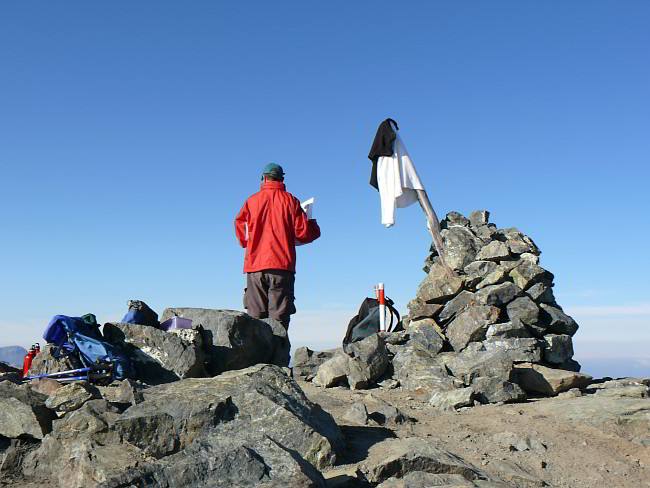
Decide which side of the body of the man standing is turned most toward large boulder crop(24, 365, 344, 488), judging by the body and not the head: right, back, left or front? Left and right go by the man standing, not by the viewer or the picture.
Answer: back

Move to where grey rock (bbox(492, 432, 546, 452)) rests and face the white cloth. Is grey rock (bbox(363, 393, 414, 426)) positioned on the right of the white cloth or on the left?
left

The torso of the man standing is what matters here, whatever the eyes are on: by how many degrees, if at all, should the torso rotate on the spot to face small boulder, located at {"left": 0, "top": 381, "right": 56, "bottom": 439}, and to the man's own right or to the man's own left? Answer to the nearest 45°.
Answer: approximately 135° to the man's own left

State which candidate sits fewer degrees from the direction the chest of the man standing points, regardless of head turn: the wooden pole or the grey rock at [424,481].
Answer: the wooden pole

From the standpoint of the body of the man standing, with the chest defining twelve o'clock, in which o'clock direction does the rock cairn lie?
The rock cairn is roughly at 3 o'clock from the man standing.

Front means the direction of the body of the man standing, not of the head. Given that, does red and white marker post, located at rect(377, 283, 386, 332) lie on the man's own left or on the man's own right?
on the man's own right

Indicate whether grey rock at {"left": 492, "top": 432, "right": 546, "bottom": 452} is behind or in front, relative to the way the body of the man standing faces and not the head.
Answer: behind

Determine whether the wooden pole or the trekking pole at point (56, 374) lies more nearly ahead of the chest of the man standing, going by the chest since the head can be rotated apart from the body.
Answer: the wooden pole

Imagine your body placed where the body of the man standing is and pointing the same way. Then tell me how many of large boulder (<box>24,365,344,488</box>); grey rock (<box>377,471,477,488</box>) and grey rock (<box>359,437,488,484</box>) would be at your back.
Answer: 3

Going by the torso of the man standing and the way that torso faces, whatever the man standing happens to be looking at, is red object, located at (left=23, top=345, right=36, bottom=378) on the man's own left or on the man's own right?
on the man's own left

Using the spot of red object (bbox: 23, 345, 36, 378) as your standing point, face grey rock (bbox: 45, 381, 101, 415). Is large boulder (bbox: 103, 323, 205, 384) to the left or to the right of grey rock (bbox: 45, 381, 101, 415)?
left

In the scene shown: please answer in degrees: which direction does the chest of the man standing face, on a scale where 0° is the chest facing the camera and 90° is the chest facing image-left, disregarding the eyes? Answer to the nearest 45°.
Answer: approximately 180°

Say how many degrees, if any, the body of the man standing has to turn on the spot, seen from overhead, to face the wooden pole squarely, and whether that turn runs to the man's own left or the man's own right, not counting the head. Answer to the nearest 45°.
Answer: approximately 90° to the man's own right

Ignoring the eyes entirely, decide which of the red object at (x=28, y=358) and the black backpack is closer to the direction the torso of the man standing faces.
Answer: the black backpack

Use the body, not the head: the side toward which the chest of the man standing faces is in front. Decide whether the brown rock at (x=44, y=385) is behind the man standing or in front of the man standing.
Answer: behind
